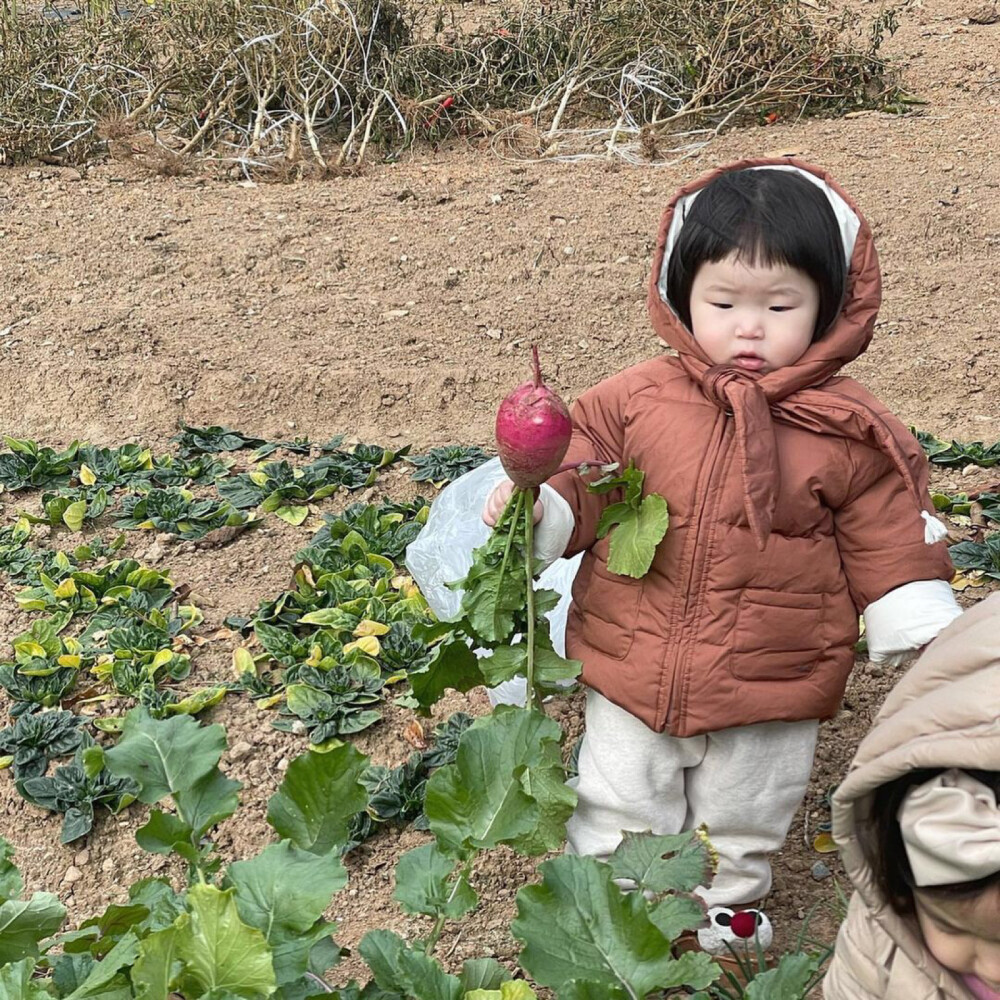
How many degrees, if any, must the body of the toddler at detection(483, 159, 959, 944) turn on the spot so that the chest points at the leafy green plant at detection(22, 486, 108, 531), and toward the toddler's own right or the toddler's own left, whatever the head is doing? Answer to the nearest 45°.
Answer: approximately 135° to the toddler's own right

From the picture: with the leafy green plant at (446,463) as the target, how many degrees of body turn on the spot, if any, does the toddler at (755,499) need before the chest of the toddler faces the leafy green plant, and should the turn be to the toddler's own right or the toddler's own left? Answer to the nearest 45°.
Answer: approximately 135° to the toddler's own right

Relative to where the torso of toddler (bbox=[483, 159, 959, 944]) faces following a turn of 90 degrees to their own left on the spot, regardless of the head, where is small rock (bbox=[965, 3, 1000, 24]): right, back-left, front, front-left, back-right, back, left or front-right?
left

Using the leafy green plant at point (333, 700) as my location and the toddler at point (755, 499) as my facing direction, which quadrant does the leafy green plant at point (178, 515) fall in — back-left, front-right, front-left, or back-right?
back-left

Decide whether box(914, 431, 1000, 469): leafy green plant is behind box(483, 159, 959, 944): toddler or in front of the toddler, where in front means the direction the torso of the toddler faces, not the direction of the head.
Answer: behind

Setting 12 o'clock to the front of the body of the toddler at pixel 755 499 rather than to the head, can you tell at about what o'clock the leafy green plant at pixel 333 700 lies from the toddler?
The leafy green plant is roughly at 4 o'clock from the toddler.

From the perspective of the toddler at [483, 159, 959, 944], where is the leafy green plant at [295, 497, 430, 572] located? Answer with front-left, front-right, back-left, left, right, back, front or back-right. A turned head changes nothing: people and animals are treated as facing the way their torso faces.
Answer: back-right

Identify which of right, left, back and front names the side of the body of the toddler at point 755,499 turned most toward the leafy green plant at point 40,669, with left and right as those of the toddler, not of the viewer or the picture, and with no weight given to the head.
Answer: right

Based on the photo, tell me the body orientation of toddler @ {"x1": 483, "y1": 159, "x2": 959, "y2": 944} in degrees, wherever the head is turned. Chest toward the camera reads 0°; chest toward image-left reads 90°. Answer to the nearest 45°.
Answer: approximately 0°

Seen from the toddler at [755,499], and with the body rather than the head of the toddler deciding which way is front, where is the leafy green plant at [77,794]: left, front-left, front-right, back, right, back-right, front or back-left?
right

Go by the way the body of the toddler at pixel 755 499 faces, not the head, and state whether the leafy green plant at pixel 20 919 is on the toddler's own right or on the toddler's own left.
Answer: on the toddler's own right
